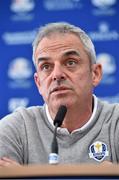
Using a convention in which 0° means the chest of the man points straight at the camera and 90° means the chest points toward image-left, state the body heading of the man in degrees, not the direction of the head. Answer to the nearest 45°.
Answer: approximately 0°
